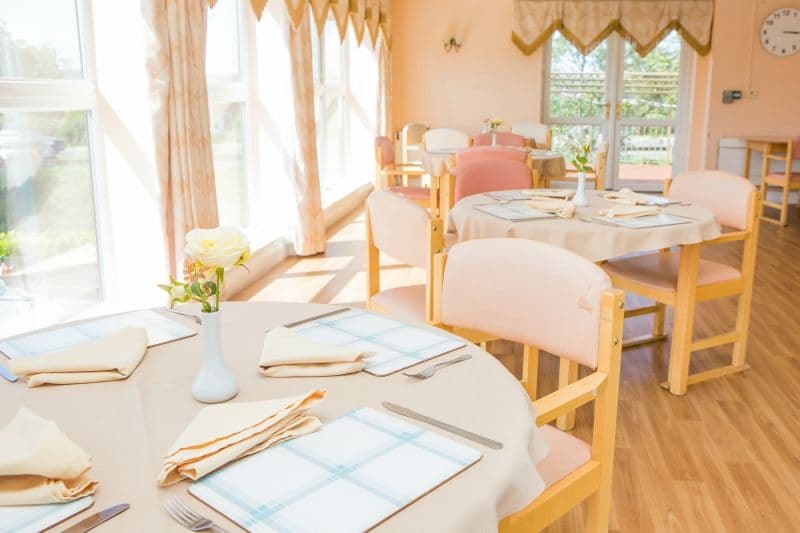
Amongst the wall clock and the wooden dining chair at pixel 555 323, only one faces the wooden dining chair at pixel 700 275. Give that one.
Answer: the wall clock

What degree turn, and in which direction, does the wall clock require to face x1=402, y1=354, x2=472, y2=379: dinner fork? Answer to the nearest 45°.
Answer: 0° — it already faces it

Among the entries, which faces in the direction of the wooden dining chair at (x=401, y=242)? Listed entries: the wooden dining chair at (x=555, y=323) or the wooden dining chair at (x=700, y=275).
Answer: the wooden dining chair at (x=700, y=275)

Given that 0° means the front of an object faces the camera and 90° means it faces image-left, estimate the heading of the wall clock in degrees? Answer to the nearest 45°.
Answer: approximately 0°

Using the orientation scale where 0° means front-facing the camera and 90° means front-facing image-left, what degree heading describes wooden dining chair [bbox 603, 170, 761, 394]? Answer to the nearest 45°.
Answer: approximately 45°

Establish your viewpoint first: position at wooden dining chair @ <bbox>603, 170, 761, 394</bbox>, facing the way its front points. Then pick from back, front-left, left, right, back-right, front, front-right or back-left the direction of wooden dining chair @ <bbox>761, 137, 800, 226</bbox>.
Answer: back-right

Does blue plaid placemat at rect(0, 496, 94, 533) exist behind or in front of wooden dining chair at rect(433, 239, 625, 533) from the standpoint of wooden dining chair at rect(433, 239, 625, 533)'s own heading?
in front

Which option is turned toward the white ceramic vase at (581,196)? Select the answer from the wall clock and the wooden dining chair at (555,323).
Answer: the wall clock

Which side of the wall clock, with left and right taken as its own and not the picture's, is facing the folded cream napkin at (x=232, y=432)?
front

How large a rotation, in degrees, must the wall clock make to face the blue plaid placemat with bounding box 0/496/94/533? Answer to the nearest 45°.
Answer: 0° — it already faces it

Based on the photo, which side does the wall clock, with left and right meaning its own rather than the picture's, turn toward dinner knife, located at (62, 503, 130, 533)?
front

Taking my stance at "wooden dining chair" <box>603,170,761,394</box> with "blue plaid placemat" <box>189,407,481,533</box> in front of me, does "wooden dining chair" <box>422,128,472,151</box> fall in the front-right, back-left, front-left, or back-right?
back-right
